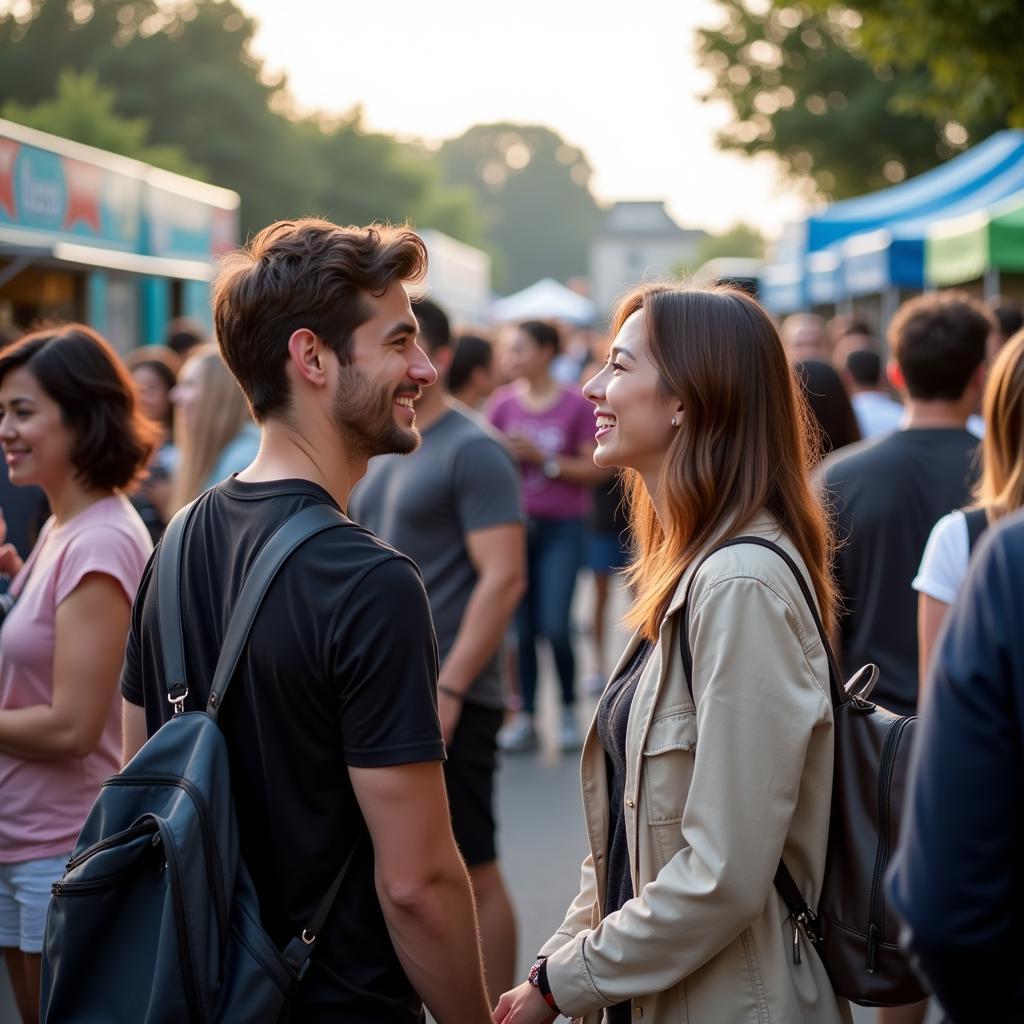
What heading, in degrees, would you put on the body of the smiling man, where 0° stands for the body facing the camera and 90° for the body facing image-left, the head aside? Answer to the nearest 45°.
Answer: approximately 225°

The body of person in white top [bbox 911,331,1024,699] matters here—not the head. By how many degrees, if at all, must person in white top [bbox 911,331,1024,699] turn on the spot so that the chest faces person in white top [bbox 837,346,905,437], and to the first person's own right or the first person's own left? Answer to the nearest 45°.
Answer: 0° — they already face them

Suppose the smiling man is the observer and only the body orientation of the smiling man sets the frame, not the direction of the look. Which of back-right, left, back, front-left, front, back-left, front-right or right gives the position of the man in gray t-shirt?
front-left

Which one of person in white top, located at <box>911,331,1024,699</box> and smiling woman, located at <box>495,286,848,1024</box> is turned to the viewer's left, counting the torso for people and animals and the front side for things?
the smiling woman

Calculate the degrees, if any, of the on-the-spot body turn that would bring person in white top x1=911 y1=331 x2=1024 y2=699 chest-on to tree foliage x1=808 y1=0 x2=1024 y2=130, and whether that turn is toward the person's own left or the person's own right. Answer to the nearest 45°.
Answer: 0° — they already face it

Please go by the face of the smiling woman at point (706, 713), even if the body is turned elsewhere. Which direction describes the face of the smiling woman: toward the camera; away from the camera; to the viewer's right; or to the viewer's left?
to the viewer's left

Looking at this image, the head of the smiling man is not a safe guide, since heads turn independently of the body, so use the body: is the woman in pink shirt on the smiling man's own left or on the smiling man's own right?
on the smiling man's own left

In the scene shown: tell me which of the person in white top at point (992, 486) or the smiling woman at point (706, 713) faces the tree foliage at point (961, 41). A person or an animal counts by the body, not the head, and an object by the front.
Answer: the person in white top

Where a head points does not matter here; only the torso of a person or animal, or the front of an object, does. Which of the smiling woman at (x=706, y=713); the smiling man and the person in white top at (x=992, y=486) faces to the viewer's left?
the smiling woman

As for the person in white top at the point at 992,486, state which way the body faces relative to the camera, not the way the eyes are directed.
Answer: away from the camera

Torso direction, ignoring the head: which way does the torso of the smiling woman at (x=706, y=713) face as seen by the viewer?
to the viewer's left

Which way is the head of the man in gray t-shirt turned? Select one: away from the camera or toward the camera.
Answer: away from the camera

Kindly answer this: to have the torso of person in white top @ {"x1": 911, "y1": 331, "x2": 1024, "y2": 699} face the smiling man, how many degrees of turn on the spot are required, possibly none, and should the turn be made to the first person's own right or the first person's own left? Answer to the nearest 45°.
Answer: approximately 135° to the first person's own left

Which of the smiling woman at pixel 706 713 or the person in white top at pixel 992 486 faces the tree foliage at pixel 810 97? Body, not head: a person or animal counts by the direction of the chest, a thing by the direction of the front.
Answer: the person in white top

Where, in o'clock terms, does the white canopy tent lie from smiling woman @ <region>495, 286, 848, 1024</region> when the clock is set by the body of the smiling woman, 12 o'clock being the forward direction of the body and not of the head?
The white canopy tent is roughly at 3 o'clock from the smiling woman.
